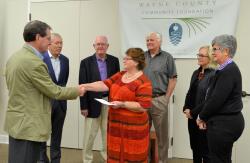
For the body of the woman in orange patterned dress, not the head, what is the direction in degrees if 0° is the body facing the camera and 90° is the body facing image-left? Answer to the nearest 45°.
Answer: approximately 45°

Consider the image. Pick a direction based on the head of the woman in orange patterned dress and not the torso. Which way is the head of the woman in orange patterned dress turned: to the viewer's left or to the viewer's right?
to the viewer's left

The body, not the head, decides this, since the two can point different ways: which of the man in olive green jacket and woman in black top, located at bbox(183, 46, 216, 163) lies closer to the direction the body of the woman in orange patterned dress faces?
the man in olive green jacket

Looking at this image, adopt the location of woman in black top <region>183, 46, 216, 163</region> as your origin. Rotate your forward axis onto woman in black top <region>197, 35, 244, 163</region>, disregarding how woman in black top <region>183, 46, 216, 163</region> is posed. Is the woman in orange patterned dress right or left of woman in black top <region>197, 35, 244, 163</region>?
right

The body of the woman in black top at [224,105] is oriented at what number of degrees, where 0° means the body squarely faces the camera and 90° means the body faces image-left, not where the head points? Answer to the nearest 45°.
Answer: approximately 90°

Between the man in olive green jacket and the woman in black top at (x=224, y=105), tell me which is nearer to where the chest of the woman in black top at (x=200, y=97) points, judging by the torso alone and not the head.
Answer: the man in olive green jacket

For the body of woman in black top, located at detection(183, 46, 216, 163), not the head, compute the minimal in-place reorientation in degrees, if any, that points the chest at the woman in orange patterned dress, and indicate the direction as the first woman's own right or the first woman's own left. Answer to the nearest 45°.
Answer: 0° — they already face them

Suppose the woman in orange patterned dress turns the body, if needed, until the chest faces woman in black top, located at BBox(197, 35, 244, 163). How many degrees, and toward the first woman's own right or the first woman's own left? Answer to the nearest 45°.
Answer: approximately 90° to the first woman's own left
